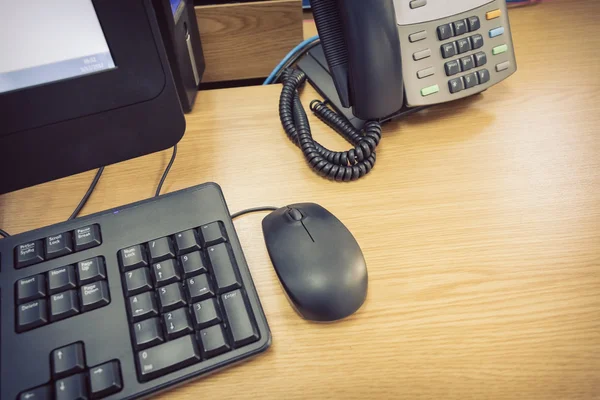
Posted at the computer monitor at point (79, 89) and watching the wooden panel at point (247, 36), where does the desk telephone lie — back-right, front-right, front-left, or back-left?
front-right

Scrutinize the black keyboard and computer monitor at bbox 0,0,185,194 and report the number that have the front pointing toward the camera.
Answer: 2

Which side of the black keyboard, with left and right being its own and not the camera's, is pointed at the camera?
front

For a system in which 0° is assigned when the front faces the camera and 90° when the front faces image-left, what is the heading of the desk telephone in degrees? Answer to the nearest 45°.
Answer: approximately 315°

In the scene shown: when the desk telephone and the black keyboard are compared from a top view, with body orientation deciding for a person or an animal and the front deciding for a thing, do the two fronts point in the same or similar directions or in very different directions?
same or similar directions

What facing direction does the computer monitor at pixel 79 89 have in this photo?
toward the camera
